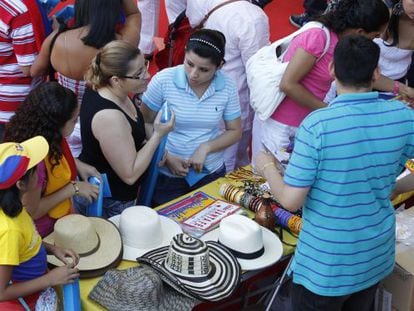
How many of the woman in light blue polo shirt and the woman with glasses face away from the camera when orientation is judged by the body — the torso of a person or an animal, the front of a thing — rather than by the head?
0

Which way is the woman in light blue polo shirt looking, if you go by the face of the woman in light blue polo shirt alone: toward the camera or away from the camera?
toward the camera

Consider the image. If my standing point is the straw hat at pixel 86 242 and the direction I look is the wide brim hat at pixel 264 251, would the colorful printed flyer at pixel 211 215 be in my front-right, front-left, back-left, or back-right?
front-left

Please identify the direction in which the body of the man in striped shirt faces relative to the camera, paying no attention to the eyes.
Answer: away from the camera

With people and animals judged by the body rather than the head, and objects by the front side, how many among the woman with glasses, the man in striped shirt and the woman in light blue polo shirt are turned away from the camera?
1

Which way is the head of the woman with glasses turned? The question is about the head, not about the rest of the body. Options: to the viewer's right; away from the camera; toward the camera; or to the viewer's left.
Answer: to the viewer's right

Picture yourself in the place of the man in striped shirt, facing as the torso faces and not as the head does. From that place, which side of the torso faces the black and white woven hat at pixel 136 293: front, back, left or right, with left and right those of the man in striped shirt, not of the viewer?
left

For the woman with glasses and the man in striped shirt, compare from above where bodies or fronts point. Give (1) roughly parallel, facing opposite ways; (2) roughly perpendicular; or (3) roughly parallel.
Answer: roughly perpendicular

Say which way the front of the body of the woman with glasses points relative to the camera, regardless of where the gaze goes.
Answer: to the viewer's right

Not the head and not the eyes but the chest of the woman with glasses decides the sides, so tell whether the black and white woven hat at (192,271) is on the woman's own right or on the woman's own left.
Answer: on the woman's own right

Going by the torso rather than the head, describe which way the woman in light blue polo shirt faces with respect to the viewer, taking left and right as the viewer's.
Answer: facing the viewer

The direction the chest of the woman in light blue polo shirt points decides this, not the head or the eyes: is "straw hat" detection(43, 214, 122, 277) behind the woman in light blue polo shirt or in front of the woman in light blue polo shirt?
in front

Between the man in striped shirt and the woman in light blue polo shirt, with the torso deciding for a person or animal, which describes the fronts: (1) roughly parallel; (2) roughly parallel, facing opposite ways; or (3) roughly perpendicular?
roughly parallel, facing opposite ways

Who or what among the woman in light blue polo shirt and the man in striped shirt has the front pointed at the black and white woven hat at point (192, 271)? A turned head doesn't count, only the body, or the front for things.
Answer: the woman in light blue polo shirt

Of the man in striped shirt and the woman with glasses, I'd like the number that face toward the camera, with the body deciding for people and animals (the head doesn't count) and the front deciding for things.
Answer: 0

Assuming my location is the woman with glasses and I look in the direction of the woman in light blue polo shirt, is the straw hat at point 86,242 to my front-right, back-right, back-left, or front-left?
back-right

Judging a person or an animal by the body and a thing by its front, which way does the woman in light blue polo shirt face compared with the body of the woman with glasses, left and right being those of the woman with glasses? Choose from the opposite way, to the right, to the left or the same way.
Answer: to the right
